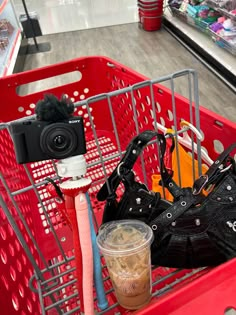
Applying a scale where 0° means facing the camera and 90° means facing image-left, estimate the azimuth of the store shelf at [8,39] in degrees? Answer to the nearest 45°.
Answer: approximately 315°

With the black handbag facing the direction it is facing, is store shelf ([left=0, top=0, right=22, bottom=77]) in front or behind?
behind

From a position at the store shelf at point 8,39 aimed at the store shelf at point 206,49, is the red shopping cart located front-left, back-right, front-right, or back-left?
front-right

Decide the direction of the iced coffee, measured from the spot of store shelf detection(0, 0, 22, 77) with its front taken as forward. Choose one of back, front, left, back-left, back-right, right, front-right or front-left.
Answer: front-right

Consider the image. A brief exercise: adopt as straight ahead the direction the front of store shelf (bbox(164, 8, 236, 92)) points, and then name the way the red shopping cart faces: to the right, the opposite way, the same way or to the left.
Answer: to the right

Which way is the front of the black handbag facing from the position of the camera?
facing the viewer

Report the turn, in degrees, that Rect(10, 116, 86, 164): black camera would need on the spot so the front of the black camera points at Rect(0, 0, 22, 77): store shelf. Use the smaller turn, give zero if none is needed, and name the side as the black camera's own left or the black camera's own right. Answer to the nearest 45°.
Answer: approximately 180°

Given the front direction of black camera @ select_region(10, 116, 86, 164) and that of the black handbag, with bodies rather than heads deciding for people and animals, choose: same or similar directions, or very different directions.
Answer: same or similar directions

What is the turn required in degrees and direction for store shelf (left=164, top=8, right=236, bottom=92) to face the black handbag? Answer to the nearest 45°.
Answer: approximately 45° to its left

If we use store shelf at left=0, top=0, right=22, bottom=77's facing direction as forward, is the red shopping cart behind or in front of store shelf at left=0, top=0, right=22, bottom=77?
in front

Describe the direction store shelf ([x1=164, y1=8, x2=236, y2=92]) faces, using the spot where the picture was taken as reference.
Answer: facing the viewer and to the left of the viewer

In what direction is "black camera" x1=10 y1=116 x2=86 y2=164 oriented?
toward the camera
